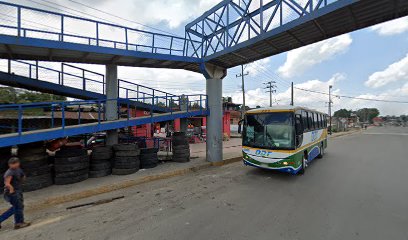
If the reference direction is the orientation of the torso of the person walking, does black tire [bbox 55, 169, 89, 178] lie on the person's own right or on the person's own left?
on the person's own left

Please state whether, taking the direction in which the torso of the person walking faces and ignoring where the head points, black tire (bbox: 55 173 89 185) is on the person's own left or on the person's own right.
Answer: on the person's own left

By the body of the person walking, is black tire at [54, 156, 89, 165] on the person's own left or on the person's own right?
on the person's own left
